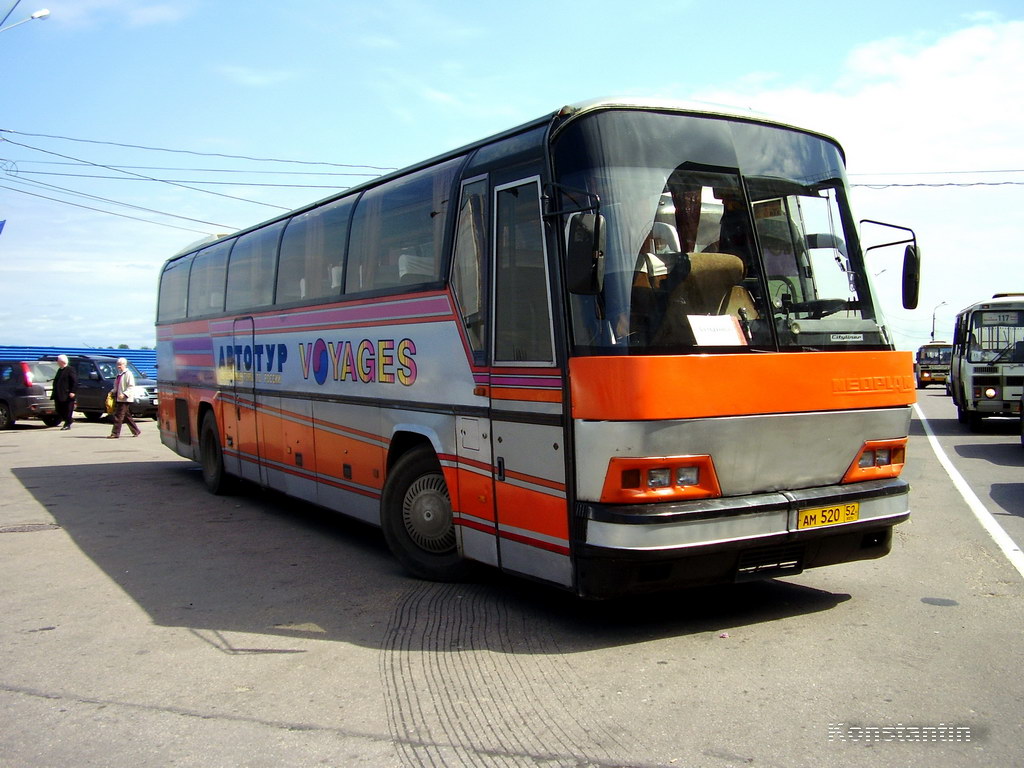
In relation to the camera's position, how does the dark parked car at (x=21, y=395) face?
facing away from the viewer and to the left of the viewer

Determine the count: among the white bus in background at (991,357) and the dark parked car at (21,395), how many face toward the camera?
1

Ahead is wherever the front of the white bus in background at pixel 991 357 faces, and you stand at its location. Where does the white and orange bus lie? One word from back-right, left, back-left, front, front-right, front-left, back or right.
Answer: front

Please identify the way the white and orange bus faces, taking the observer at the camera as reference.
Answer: facing the viewer and to the right of the viewer

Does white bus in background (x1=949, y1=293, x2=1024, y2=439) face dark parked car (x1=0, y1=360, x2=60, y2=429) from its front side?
no

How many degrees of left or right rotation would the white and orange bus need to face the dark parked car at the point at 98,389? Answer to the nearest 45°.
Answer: approximately 180°

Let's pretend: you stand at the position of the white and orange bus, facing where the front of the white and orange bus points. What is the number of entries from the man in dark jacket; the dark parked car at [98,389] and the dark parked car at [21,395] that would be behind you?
3

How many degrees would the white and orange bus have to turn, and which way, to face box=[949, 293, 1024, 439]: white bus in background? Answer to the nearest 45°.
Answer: approximately 90° to its left

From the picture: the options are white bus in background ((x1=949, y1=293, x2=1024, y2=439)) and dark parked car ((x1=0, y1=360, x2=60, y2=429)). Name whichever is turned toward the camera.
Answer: the white bus in background

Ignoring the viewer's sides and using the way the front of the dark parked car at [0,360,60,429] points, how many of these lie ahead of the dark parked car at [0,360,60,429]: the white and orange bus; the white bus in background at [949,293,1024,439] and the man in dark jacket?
0

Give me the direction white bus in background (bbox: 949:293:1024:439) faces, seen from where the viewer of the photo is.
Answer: facing the viewer

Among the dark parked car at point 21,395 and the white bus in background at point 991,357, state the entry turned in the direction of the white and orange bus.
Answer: the white bus in background

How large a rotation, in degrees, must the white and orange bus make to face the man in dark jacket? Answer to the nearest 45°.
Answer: approximately 180°

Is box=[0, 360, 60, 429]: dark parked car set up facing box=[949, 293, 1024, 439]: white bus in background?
no

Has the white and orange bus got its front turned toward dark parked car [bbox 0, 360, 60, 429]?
no
